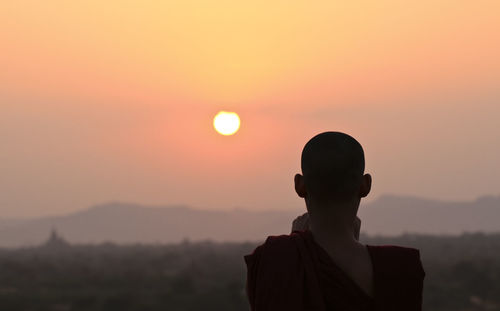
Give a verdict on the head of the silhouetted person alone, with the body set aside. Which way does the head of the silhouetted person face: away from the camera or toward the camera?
away from the camera

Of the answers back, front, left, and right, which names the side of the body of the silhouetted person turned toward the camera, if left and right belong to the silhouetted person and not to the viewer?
back
